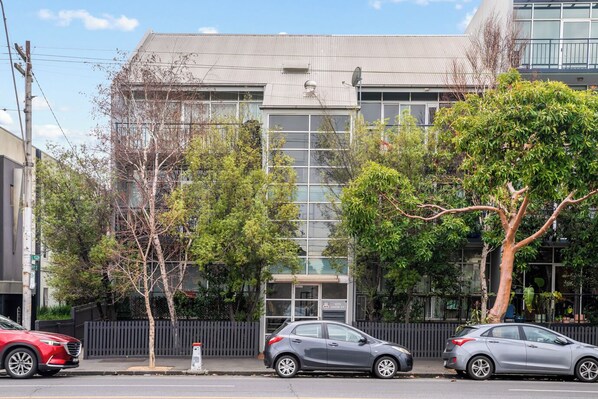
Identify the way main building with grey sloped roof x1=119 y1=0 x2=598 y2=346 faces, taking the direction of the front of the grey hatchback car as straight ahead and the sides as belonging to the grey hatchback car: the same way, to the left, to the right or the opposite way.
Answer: to the right

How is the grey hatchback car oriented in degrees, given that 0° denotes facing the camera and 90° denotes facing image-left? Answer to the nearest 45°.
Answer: approximately 270°

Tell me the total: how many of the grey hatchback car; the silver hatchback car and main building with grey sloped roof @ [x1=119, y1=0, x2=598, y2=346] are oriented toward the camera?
1

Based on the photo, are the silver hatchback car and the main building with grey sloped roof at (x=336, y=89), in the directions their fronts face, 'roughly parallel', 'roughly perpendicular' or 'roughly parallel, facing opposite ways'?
roughly perpendicular

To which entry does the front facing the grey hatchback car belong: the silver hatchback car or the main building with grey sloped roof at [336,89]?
the main building with grey sloped roof

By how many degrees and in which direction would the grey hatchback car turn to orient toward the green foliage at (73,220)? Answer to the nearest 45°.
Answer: approximately 135° to its left

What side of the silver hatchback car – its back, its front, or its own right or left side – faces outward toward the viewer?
right

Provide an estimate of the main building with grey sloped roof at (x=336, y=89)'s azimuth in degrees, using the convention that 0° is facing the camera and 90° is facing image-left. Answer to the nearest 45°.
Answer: approximately 0°

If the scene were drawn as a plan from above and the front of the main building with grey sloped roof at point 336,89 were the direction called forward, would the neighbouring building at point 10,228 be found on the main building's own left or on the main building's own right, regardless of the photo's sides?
on the main building's own right

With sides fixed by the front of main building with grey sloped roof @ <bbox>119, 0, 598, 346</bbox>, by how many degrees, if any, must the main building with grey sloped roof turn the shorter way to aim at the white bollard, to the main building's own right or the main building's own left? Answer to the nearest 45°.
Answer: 0° — it already faces it

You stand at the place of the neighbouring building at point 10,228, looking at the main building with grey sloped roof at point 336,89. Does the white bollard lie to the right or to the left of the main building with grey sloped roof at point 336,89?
right
